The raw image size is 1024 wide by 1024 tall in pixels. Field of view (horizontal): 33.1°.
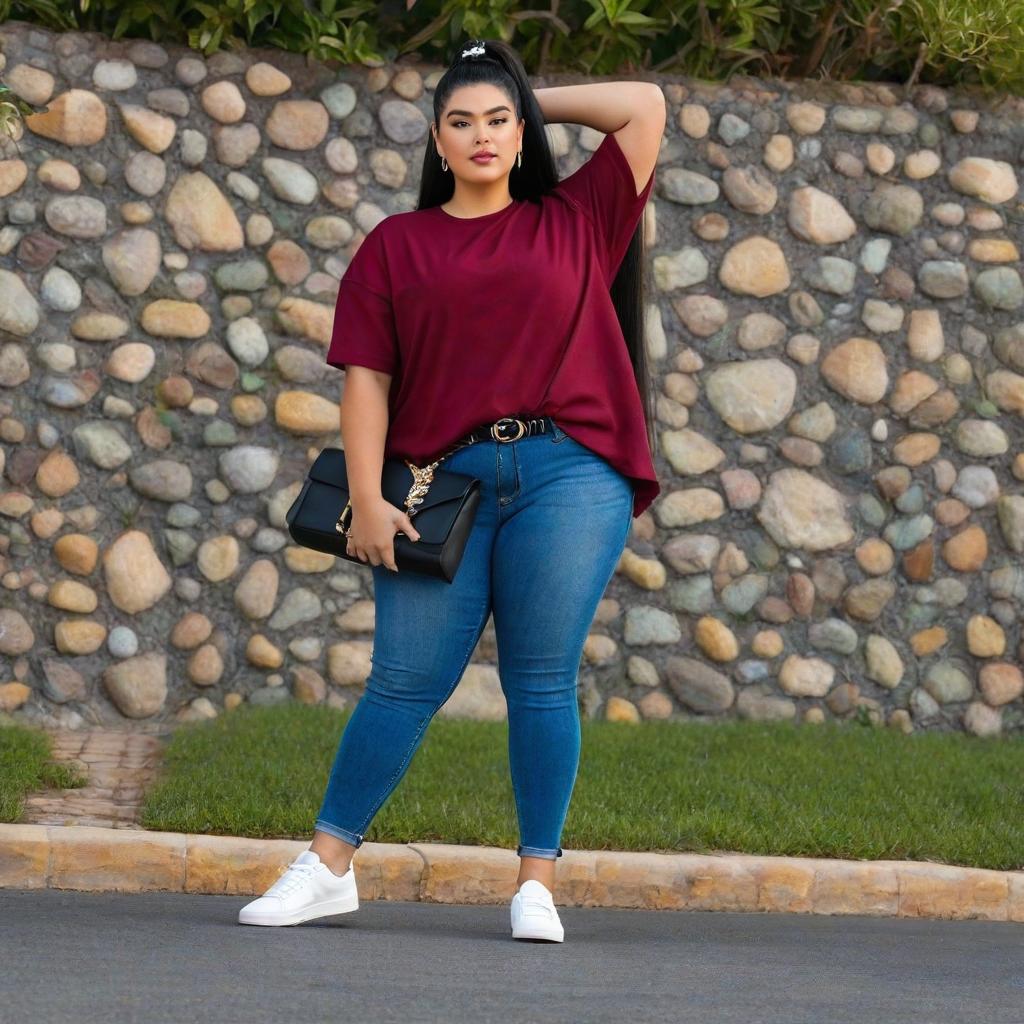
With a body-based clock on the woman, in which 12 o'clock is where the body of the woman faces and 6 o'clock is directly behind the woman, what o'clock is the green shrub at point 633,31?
The green shrub is roughly at 6 o'clock from the woman.

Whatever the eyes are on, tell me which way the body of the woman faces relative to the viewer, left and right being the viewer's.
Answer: facing the viewer
